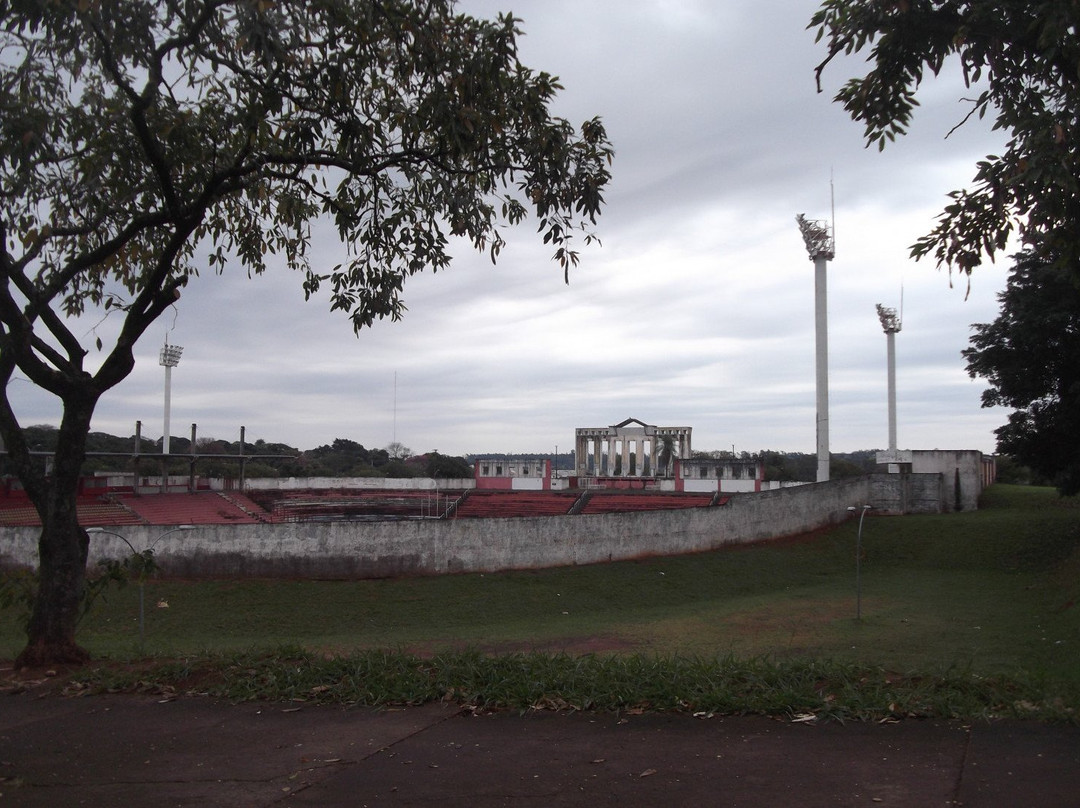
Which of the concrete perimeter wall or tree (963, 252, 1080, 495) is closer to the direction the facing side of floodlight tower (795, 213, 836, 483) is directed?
the concrete perimeter wall

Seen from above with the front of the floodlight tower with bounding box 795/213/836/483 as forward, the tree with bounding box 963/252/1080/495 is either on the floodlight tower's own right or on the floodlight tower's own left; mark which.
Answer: on the floodlight tower's own left

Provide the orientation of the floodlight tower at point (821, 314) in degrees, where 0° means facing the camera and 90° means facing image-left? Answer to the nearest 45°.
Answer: approximately 90°

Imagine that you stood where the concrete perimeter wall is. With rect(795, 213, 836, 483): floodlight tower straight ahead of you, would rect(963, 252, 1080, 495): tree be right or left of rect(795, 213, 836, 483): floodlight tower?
right

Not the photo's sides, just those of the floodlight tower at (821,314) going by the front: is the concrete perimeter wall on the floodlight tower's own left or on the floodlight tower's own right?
on the floodlight tower's own left
